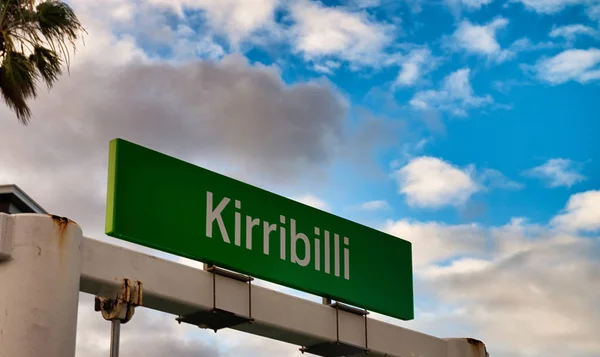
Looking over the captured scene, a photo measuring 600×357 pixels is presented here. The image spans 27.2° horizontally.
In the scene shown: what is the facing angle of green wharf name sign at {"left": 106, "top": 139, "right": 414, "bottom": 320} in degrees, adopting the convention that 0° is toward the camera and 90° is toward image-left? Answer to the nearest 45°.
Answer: approximately 315°

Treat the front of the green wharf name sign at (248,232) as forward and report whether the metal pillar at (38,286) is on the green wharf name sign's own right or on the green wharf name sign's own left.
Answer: on the green wharf name sign's own right

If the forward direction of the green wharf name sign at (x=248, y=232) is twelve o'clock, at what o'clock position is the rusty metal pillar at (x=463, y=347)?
The rusty metal pillar is roughly at 9 o'clock from the green wharf name sign.
